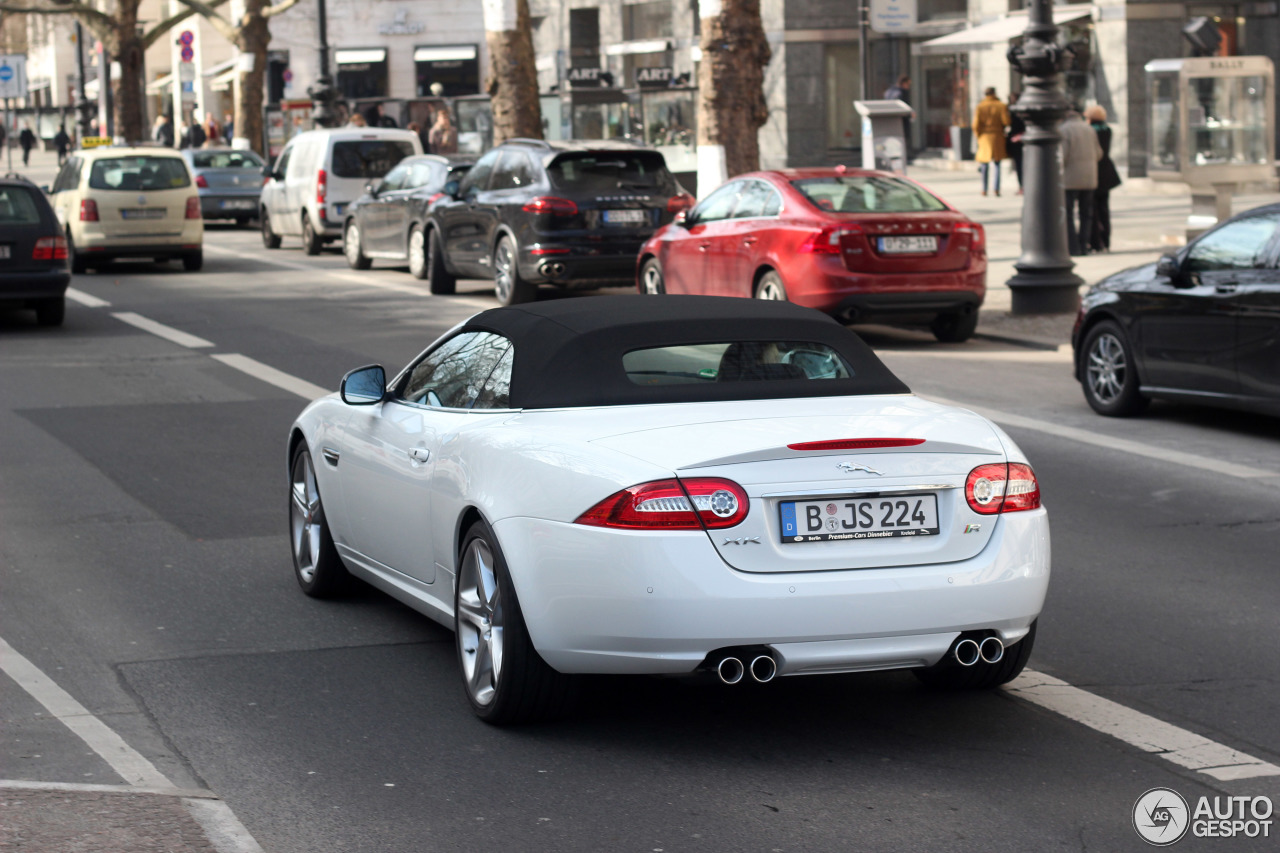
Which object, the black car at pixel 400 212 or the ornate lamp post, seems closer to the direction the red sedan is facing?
the black car

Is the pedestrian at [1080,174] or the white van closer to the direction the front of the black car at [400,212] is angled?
the white van

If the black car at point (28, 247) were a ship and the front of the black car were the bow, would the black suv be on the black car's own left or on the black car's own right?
on the black car's own right

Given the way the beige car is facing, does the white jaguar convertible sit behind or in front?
behind

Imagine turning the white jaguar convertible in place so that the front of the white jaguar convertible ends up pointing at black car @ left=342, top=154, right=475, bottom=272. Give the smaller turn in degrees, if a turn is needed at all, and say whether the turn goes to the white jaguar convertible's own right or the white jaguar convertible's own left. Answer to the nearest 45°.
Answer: approximately 45° to the white jaguar convertible's own right

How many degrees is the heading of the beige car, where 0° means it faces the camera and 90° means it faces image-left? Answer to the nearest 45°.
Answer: approximately 180°

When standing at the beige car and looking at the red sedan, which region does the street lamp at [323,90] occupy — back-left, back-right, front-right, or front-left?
back-left

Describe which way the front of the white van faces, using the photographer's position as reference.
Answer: facing away from the viewer and to the left of the viewer

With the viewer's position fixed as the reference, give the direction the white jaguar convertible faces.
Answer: facing away from the viewer and to the left of the viewer

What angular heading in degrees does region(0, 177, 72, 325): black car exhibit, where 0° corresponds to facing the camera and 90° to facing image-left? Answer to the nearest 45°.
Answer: approximately 180°

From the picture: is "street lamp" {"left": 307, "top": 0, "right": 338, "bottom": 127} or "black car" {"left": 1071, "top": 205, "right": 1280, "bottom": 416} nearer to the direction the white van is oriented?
the street lamp

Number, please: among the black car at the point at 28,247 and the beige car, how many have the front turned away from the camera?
2
